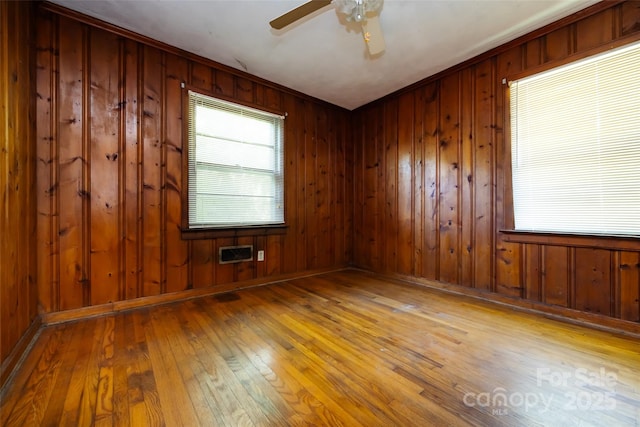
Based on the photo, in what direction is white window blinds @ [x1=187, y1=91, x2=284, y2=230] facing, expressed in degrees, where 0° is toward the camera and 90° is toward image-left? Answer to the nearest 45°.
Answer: approximately 315°

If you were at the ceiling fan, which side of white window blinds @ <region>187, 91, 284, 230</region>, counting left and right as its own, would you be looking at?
front
